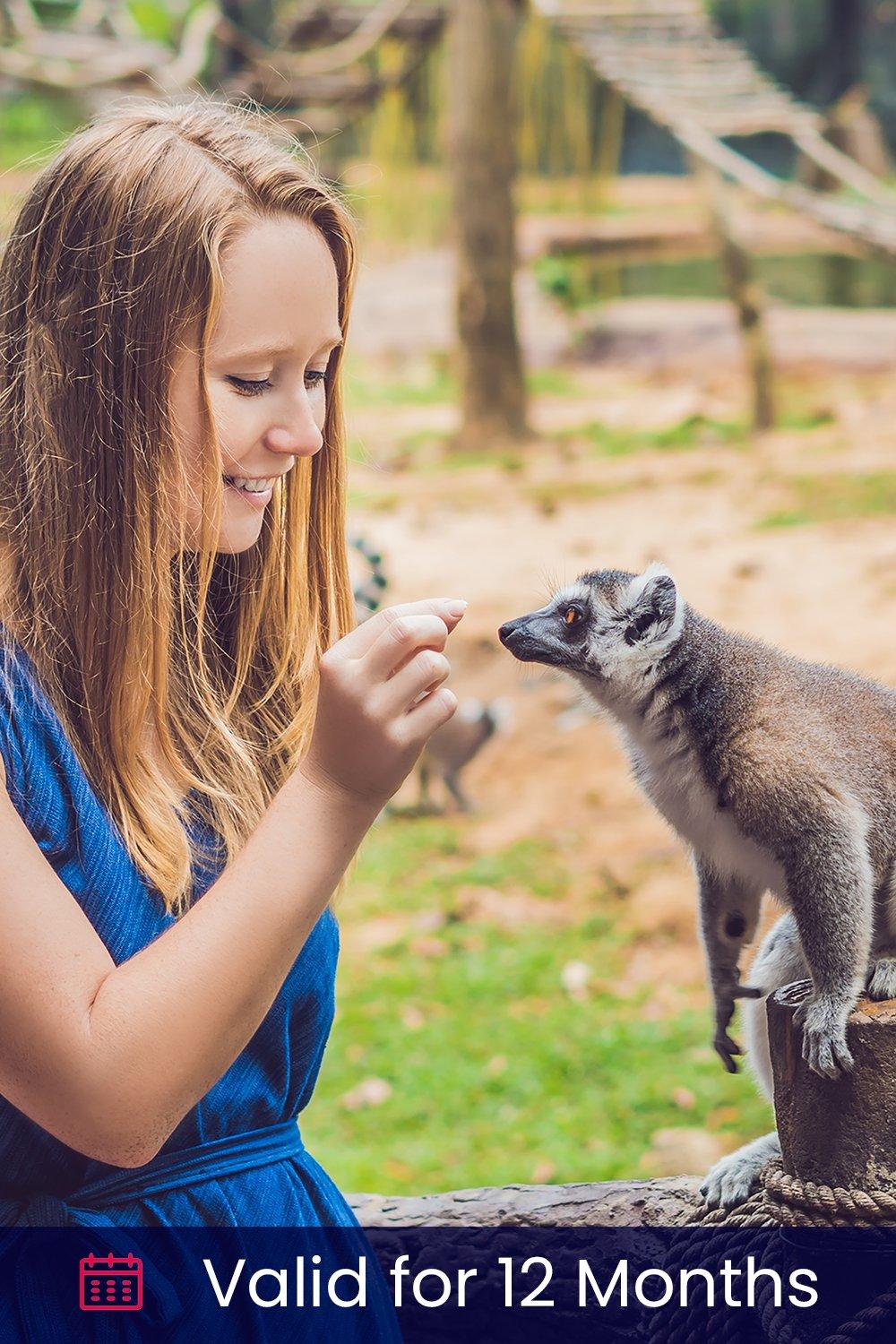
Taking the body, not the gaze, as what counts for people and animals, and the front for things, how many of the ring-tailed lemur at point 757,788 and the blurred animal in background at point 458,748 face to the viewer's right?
1

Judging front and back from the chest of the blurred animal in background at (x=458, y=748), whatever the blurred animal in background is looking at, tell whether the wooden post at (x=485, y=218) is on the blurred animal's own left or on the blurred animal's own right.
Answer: on the blurred animal's own left

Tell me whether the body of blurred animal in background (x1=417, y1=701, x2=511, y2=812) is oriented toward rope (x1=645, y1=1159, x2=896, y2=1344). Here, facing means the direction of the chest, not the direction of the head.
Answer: no

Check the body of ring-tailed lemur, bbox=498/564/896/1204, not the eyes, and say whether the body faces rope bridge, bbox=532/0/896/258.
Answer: no

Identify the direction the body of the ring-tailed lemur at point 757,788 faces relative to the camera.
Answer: to the viewer's left

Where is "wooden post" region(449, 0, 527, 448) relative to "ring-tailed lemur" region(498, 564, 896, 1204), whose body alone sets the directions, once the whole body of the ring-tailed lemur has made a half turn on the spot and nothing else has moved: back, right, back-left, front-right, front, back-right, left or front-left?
left

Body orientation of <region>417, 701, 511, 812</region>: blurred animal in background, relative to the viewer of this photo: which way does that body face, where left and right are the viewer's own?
facing to the right of the viewer

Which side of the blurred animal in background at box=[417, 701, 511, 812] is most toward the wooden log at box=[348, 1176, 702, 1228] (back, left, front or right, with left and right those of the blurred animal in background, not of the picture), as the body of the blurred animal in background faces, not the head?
right

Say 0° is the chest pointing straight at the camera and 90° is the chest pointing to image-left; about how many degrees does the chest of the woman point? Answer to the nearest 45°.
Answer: approximately 315°

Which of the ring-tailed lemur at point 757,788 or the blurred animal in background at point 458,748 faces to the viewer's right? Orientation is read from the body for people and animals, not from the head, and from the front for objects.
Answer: the blurred animal in background

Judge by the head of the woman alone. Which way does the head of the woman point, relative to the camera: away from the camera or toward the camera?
toward the camera

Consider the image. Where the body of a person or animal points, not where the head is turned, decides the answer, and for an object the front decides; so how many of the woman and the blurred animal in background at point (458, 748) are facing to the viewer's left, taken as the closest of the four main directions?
0

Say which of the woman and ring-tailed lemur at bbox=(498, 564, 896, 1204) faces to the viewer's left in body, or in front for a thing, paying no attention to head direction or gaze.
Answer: the ring-tailed lemur

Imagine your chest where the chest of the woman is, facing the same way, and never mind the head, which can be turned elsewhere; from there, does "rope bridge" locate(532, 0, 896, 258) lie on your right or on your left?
on your left
